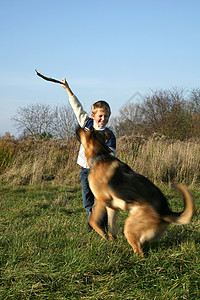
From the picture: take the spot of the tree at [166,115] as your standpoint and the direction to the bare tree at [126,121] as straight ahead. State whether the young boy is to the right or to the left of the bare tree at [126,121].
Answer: left

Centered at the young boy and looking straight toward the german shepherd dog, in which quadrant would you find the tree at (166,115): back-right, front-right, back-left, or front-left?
back-left

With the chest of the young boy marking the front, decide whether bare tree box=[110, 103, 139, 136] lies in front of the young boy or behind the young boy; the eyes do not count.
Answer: behind

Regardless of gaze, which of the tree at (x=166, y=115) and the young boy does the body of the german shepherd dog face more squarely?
the young boy

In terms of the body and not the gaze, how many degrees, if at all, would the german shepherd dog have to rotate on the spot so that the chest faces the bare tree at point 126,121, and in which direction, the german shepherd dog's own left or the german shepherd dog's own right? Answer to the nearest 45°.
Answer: approximately 90° to the german shepherd dog's own right

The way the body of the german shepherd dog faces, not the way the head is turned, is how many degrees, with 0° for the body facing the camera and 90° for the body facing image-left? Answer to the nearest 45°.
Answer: approximately 90°

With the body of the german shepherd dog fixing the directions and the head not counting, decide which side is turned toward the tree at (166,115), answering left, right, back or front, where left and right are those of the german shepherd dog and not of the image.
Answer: right

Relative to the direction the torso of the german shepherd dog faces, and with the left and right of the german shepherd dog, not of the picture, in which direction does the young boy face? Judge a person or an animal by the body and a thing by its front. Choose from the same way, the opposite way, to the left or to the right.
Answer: to the left

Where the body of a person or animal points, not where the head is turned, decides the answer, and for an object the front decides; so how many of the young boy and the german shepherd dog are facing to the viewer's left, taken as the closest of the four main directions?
1

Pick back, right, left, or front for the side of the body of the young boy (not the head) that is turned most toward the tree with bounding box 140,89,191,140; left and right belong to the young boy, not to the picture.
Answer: back

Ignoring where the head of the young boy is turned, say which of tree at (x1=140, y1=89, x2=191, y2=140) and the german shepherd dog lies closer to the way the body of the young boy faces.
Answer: the german shepherd dog
